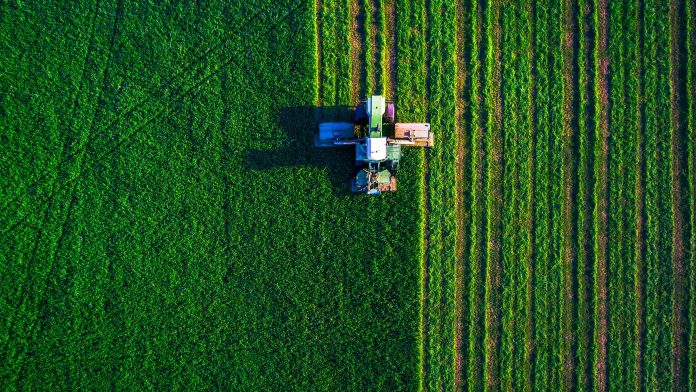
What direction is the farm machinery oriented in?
toward the camera
